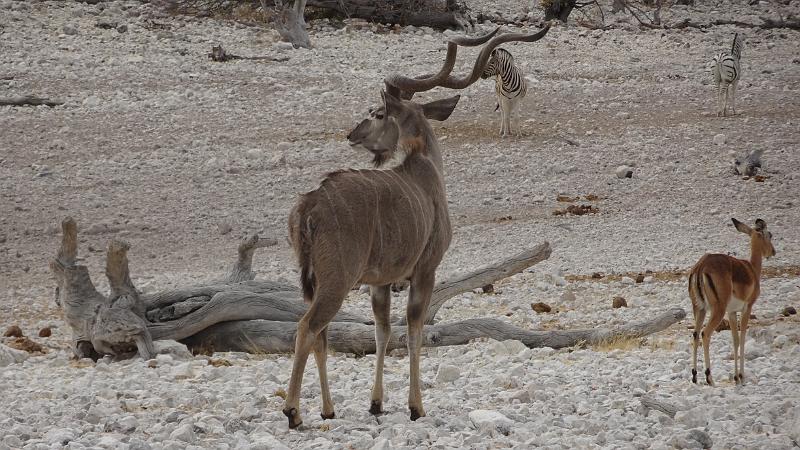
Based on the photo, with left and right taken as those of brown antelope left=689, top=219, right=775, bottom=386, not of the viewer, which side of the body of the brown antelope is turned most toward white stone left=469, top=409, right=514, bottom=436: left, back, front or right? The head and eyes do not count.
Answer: back

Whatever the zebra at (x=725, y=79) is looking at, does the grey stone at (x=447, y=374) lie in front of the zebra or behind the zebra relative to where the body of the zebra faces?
behind

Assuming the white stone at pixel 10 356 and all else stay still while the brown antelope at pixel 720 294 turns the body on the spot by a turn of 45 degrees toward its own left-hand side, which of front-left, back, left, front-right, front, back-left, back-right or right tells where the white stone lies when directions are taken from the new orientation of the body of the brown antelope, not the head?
left

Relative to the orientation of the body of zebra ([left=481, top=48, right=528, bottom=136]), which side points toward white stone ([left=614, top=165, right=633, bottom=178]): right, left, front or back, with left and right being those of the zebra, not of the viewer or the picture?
front

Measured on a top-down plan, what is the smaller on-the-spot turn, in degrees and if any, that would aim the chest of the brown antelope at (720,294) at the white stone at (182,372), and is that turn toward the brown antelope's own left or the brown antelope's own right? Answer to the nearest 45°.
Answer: approximately 135° to the brown antelope's own left

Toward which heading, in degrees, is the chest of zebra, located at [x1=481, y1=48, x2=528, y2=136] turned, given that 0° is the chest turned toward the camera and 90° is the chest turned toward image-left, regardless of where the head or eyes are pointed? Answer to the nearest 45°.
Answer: approximately 45°

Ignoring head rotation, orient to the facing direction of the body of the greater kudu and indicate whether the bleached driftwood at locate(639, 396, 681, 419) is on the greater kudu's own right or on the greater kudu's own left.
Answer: on the greater kudu's own right

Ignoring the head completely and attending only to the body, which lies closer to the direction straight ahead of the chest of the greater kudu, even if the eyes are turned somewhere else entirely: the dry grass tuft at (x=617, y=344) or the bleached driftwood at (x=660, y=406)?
the dry grass tuft

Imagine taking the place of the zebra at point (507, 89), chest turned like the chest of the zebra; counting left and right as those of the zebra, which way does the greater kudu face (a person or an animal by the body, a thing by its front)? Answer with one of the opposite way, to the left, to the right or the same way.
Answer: the opposite way
